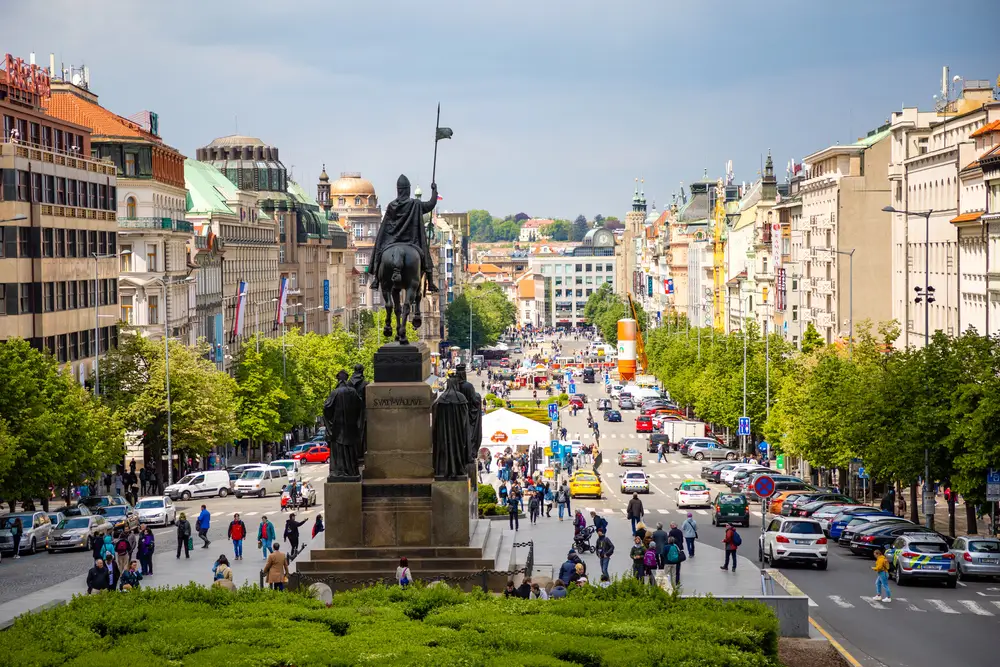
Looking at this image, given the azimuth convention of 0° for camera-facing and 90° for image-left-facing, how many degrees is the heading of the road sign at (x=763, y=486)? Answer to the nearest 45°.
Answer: approximately 0°

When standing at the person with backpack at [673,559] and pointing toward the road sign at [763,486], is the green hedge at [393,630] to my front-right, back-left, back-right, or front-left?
back-right

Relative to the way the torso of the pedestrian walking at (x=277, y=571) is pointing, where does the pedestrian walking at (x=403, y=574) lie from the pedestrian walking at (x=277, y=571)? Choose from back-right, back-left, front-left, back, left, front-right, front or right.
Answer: back-right

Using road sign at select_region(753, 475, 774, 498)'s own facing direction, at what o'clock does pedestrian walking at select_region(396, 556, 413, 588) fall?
The pedestrian walking is roughly at 1 o'clock from the road sign.

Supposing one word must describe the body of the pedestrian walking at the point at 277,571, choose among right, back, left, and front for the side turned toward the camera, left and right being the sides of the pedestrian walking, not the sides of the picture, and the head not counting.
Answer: back
